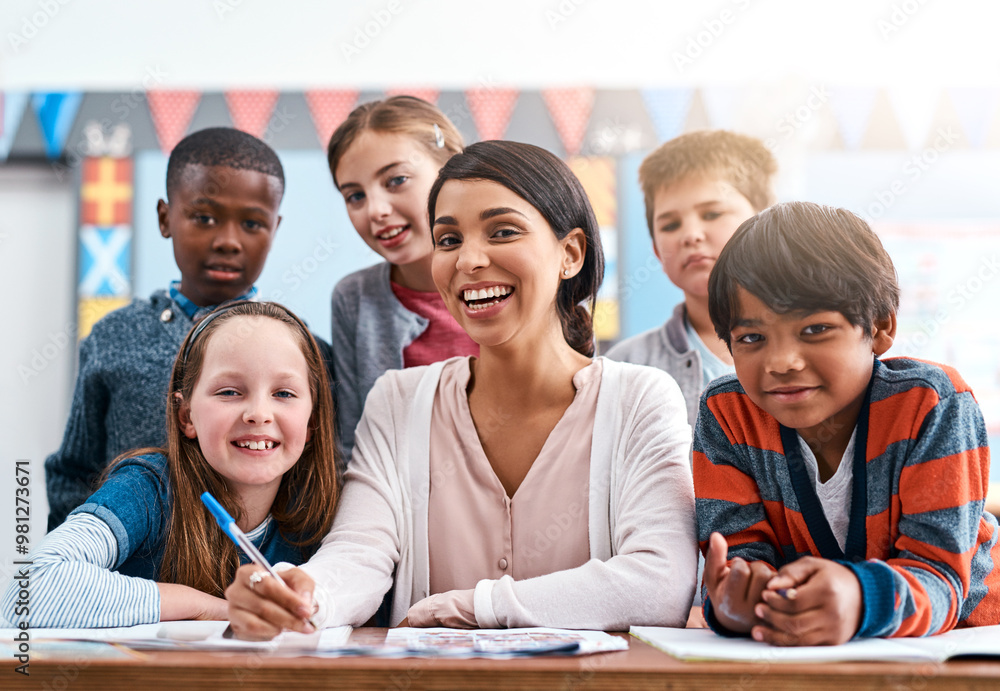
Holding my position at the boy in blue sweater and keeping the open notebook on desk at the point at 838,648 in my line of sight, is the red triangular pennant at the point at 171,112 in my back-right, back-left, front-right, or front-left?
back-left

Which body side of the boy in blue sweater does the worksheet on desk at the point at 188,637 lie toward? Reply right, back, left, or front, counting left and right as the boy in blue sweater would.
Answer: front

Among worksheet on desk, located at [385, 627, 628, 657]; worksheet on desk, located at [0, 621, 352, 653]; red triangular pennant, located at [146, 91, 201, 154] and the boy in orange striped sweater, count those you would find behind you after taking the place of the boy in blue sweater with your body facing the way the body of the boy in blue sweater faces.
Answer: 1

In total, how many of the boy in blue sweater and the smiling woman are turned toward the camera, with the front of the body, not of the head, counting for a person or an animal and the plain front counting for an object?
2

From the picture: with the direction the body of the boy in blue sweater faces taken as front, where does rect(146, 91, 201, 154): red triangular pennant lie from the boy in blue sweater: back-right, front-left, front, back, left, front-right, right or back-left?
back

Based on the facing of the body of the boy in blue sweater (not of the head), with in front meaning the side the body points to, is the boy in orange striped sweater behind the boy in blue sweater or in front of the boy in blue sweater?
in front

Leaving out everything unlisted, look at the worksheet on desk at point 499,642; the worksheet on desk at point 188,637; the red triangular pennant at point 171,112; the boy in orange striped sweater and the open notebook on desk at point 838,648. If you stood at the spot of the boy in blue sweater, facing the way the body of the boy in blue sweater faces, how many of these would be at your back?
1

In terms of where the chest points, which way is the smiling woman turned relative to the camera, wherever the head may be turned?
toward the camera

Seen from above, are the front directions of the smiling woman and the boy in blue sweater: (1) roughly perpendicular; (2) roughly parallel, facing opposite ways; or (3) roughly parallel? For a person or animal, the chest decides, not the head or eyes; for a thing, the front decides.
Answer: roughly parallel

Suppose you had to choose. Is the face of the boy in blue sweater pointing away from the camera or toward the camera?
toward the camera

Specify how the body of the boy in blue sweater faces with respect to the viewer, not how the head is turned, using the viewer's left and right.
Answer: facing the viewer

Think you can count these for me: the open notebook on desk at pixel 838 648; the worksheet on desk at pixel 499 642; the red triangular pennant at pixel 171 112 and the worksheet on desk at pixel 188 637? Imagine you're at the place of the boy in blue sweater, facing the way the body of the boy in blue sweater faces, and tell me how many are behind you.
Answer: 1

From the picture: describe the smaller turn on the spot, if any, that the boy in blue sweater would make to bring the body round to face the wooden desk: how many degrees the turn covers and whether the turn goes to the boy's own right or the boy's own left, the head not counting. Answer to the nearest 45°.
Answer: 0° — they already face it
